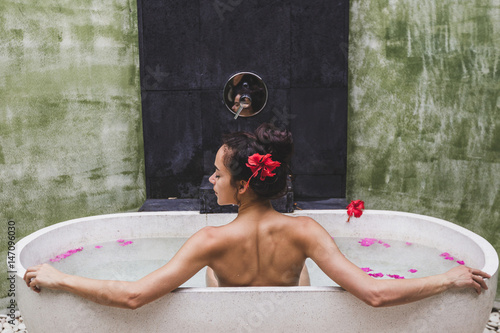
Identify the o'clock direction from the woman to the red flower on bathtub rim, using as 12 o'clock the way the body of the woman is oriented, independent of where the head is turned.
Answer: The red flower on bathtub rim is roughly at 1 o'clock from the woman.

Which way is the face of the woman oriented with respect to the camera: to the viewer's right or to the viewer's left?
to the viewer's left

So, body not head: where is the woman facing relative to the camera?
away from the camera
